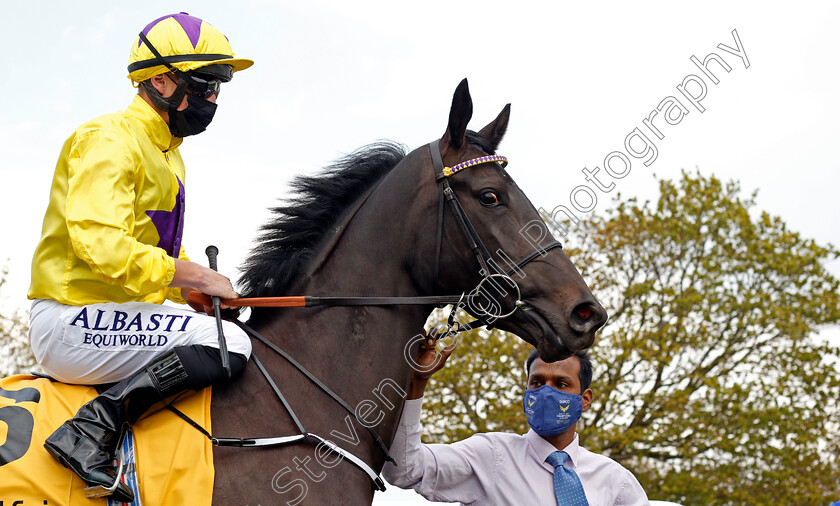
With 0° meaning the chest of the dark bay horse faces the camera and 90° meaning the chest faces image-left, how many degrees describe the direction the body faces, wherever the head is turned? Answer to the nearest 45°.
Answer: approximately 270°

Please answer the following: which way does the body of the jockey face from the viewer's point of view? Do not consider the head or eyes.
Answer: to the viewer's right
